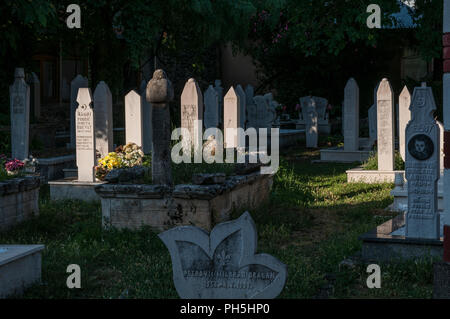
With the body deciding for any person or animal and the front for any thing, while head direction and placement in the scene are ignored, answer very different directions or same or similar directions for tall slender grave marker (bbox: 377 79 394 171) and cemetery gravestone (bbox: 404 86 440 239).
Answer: same or similar directions

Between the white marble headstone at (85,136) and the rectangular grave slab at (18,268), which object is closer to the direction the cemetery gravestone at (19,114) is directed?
the rectangular grave slab

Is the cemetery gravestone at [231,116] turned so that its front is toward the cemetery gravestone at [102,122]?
no

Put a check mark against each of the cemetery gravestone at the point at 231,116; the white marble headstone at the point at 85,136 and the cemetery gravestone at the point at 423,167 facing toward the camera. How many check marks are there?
3

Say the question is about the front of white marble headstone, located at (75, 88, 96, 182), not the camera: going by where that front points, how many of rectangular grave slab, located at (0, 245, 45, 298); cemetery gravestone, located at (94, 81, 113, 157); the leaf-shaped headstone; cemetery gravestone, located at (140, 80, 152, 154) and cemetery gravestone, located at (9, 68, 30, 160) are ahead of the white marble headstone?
2

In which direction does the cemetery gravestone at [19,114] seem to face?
toward the camera

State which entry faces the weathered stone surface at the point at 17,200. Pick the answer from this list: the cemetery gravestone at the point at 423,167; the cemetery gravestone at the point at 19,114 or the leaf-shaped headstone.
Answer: the cemetery gravestone at the point at 19,114

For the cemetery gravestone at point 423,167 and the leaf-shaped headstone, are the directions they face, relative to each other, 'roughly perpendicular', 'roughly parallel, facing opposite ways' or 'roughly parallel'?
roughly parallel

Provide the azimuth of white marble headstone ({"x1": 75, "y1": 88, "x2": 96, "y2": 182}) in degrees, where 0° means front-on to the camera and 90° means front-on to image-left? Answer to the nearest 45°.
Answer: approximately 0°

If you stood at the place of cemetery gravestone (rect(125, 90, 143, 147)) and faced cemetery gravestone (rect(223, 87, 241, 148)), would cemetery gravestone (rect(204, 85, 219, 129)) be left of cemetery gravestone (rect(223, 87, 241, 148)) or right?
left

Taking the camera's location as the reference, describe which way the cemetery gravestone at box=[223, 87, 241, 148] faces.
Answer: facing the viewer

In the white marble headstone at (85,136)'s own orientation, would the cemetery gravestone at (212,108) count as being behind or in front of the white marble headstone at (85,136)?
behind

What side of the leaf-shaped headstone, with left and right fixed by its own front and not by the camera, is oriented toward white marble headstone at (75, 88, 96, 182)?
back

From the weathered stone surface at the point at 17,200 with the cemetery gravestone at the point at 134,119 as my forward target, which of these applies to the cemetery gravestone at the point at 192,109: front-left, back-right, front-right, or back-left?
front-right

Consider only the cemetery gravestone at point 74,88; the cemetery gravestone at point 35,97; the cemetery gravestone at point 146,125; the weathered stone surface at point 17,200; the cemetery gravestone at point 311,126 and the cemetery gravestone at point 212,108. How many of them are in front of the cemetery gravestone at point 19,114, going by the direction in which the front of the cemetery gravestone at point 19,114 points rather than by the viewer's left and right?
1

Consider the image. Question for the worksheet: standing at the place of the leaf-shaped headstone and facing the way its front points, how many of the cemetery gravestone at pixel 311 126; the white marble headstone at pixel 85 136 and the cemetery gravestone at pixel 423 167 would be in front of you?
0

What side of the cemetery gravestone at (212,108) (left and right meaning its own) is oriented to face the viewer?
front

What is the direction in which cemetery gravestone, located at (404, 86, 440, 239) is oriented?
toward the camera

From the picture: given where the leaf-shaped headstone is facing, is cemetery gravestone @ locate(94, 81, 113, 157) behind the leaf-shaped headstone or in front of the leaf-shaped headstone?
behind

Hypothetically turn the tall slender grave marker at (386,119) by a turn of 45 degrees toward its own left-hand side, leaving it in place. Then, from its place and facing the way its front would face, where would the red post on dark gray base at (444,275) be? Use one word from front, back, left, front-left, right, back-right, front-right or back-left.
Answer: front-right
